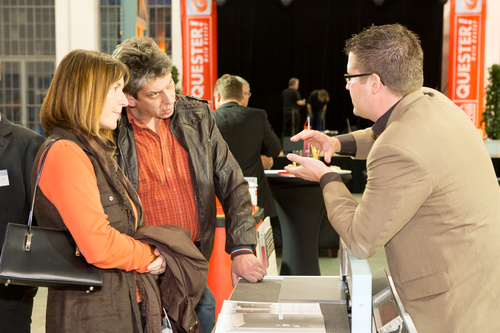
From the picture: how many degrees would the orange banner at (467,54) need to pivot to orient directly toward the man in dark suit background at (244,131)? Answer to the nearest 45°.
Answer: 0° — it already faces them

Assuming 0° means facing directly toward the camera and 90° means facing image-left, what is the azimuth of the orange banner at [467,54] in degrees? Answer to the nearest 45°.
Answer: approximately 0°

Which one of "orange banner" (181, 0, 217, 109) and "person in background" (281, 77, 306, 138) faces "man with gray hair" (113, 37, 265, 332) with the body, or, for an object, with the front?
the orange banner

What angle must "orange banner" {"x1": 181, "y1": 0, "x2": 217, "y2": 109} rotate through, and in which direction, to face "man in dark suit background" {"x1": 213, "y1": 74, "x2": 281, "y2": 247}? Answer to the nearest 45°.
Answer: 0° — it already faces them

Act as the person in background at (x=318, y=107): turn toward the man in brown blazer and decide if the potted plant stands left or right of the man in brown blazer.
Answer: left

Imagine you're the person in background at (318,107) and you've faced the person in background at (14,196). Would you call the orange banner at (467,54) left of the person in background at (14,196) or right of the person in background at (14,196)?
left
